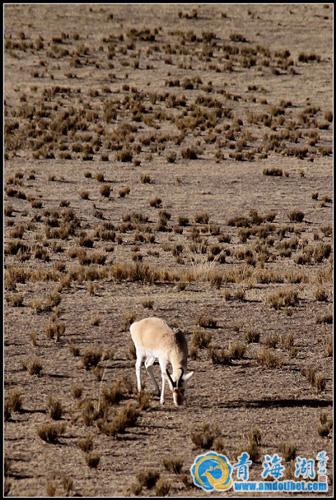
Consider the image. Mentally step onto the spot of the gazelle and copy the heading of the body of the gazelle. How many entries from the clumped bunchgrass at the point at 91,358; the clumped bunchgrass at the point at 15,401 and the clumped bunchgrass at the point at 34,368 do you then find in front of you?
0

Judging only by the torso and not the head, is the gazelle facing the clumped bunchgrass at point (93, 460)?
no

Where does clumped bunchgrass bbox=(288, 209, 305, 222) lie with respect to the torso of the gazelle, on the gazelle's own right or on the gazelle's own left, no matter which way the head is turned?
on the gazelle's own left

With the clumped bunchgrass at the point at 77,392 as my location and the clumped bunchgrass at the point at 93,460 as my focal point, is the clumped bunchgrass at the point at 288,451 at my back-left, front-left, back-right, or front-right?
front-left

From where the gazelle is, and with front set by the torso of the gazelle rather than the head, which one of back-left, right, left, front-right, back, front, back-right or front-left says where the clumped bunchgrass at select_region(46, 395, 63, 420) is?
back-right

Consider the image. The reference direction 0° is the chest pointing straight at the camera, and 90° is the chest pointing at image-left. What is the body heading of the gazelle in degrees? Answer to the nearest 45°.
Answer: approximately 315°

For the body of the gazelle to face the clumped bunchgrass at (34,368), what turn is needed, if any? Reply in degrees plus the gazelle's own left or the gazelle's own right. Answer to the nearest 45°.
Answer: approximately 180°

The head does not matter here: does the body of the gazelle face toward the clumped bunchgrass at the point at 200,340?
no

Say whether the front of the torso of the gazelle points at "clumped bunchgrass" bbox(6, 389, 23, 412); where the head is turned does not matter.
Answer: no

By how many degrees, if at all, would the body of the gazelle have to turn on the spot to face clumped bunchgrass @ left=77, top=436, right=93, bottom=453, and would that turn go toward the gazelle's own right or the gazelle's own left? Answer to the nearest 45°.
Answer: approximately 90° to the gazelle's own right

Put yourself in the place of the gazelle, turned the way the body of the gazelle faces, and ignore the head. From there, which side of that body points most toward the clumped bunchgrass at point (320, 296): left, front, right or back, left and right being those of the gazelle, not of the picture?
left
